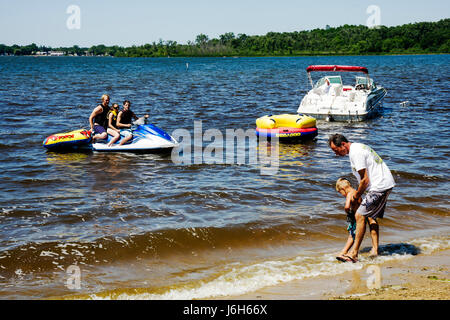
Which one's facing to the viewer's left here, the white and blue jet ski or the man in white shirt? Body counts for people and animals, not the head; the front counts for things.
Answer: the man in white shirt

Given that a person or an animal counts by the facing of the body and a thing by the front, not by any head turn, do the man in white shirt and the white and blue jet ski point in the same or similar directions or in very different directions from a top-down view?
very different directions

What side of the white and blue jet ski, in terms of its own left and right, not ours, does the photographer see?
right

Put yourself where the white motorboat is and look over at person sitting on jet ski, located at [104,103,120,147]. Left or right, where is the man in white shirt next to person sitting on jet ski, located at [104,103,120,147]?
left

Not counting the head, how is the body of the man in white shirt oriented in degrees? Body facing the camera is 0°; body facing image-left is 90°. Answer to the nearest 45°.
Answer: approximately 90°

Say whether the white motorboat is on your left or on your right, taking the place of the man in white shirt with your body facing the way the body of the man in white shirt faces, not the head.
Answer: on your right

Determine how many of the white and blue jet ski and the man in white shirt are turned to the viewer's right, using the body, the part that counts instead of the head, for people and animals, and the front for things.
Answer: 1

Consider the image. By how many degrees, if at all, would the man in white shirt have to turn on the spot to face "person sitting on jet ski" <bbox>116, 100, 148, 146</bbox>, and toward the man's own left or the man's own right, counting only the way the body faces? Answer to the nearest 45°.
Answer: approximately 45° to the man's own right

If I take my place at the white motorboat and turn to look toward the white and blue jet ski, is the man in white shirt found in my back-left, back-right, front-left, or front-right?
front-left

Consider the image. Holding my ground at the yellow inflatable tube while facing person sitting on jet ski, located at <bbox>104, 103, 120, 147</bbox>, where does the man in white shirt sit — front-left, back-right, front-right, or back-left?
front-left
